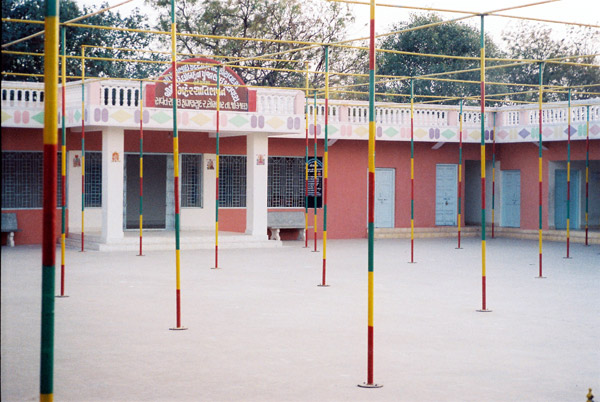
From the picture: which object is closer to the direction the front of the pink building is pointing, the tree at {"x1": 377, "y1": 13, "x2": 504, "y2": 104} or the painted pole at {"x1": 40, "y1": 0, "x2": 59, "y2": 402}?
the painted pole

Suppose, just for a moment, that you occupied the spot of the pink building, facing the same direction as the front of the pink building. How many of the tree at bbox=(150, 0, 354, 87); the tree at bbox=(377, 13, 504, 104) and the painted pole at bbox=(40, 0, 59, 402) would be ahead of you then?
1

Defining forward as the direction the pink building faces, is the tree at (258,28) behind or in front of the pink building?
behind

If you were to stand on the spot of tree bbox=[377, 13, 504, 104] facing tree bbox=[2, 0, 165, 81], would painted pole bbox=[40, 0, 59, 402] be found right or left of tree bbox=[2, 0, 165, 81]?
left

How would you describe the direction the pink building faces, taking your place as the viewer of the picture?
facing the viewer

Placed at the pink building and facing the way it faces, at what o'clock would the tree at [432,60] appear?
The tree is roughly at 7 o'clock from the pink building.

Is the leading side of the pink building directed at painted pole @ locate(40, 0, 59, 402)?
yes

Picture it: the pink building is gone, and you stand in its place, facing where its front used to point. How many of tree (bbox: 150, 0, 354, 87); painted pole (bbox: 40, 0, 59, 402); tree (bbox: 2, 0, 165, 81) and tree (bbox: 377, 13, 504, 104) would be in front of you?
1

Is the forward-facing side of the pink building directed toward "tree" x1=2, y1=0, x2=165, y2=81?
no

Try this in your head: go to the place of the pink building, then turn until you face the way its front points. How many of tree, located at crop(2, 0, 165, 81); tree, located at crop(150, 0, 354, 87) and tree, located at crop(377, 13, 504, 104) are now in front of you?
0
